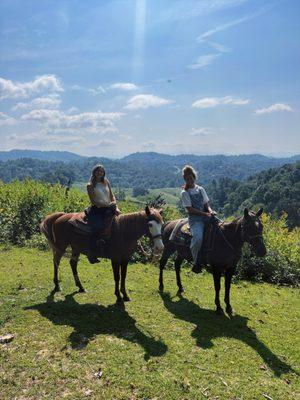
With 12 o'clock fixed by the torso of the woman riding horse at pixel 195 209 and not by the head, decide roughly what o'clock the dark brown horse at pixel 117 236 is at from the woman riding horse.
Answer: The dark brown horse is roughly at 4 o'clock from the woman riding horse.

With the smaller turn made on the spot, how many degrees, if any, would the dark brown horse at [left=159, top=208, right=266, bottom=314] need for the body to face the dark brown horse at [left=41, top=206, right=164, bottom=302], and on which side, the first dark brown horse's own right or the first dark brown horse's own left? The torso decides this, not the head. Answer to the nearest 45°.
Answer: approximately 135° to the first dark brown horse's own right

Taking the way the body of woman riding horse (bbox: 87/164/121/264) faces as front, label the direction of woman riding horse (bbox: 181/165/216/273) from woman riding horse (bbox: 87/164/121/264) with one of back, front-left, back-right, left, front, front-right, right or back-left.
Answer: front-left

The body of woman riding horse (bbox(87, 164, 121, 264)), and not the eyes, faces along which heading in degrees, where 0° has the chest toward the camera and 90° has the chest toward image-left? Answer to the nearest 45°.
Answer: approximately 315°

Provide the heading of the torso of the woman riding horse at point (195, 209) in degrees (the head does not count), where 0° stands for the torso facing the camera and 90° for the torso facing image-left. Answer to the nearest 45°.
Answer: approximately 315°

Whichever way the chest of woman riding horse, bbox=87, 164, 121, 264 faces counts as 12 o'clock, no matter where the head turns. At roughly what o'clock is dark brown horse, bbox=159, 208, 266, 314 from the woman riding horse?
The dark brown horse is roughly at 11 o'clock from the woman riding horse.

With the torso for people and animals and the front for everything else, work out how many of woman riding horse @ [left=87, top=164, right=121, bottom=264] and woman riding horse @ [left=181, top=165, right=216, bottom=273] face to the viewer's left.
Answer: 0

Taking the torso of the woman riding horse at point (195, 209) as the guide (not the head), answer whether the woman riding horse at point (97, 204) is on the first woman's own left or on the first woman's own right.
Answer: on the first woman's own right

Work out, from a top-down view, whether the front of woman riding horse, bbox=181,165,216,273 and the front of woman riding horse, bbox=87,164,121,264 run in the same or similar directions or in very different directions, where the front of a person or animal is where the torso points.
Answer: same or similar directions

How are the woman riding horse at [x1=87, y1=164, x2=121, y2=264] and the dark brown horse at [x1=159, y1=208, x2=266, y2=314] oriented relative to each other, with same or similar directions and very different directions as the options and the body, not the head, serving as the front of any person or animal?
same or similar directions

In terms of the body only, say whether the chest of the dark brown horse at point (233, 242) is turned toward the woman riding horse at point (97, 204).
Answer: no
